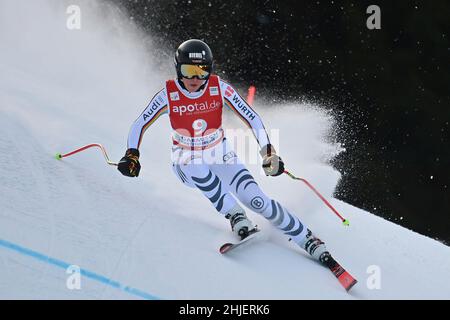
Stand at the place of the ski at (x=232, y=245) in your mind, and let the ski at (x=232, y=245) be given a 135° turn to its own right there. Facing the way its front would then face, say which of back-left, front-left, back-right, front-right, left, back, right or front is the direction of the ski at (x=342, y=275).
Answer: right

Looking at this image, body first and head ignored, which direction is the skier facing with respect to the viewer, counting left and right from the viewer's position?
facing the viewer

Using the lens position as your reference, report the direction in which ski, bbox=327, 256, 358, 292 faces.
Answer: facing the viewer and to the right of the viewer

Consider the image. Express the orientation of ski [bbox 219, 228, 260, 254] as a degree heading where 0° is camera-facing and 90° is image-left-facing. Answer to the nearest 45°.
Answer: approximately 45°

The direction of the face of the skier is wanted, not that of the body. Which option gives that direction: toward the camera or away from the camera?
toward the camera
